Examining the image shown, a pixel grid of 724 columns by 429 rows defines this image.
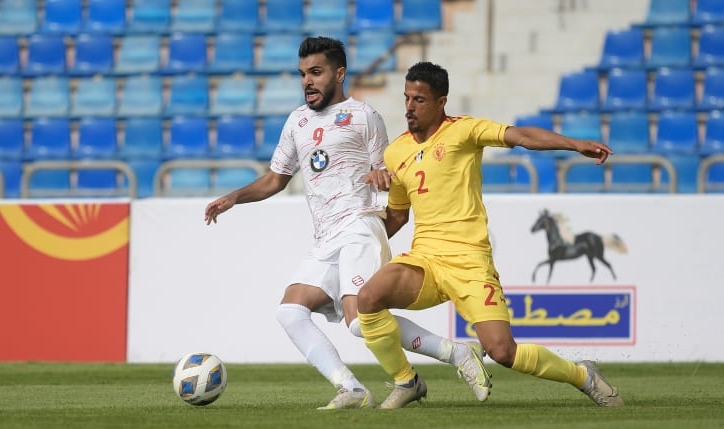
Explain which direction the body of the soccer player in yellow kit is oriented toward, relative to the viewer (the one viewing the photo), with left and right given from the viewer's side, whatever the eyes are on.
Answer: facing the viewer and to the left of the viewer

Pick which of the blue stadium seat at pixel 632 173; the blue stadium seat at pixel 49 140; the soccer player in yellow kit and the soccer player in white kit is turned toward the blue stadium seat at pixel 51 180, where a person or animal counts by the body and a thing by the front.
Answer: the blue stadium seat at pixel 49 140

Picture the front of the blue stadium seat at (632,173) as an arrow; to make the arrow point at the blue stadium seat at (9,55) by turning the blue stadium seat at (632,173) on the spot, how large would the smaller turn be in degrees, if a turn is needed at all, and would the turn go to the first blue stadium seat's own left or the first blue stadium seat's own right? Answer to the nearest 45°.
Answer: approximately 90° to the first blue stadium seat's own right

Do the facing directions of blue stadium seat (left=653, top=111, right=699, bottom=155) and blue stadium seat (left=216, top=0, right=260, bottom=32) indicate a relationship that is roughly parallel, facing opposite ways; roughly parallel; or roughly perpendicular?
roughly parallel

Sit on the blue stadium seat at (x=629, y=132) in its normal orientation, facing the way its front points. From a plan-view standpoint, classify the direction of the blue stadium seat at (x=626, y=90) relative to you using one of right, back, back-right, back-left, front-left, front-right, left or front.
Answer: back

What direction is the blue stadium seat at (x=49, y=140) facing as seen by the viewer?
toward the camera

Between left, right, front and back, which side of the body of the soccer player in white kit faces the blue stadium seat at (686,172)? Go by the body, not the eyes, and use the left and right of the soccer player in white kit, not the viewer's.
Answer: back

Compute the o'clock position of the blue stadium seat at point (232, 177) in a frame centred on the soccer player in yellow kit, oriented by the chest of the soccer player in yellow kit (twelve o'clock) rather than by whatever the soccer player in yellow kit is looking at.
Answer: The blue stadium seat is roughly at 4 o'clock from the soccer player in yellow kit.

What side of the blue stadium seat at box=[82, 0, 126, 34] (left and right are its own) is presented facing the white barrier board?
front

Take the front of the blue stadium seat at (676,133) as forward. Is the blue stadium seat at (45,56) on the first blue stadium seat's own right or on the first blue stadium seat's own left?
on the first blue stadium seat's own right

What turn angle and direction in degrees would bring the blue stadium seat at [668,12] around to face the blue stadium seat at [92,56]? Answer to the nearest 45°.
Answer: approximately 90° to its right

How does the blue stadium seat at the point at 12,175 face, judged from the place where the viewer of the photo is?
facing the viewer

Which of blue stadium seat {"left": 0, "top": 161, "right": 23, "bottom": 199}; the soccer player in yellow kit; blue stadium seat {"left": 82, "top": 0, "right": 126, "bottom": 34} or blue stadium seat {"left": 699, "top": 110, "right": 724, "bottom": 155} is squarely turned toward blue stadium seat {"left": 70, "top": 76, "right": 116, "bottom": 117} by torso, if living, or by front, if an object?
blue stadium seat {"left": 82, "top": 0, "right": 126, "bottom": 34}

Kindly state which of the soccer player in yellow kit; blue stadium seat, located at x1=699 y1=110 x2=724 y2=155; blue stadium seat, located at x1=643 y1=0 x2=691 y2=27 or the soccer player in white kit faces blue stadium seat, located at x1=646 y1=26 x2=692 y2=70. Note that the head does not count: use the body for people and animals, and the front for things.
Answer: blue stadium seat, located at x1=643 y1=0 x2=691 y2=27

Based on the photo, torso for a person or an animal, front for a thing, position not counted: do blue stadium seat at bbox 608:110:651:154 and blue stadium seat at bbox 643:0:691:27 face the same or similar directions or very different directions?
same or similar directions

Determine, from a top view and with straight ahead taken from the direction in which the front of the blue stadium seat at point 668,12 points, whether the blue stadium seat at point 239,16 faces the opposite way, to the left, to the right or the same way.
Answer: the same way

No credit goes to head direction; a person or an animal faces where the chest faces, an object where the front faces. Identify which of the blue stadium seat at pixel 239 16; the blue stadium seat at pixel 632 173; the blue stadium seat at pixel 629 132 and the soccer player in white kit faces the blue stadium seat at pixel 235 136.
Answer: the blue stadium seat at pixel 239 16

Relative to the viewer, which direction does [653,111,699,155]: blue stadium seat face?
toward the camera

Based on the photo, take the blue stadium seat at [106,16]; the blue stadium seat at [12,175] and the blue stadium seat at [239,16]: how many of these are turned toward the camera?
3

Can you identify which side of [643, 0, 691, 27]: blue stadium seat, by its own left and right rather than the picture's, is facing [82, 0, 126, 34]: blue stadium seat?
right

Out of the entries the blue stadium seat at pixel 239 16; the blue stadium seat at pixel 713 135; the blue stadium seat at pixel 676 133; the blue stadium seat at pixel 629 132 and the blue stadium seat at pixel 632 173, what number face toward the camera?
5
